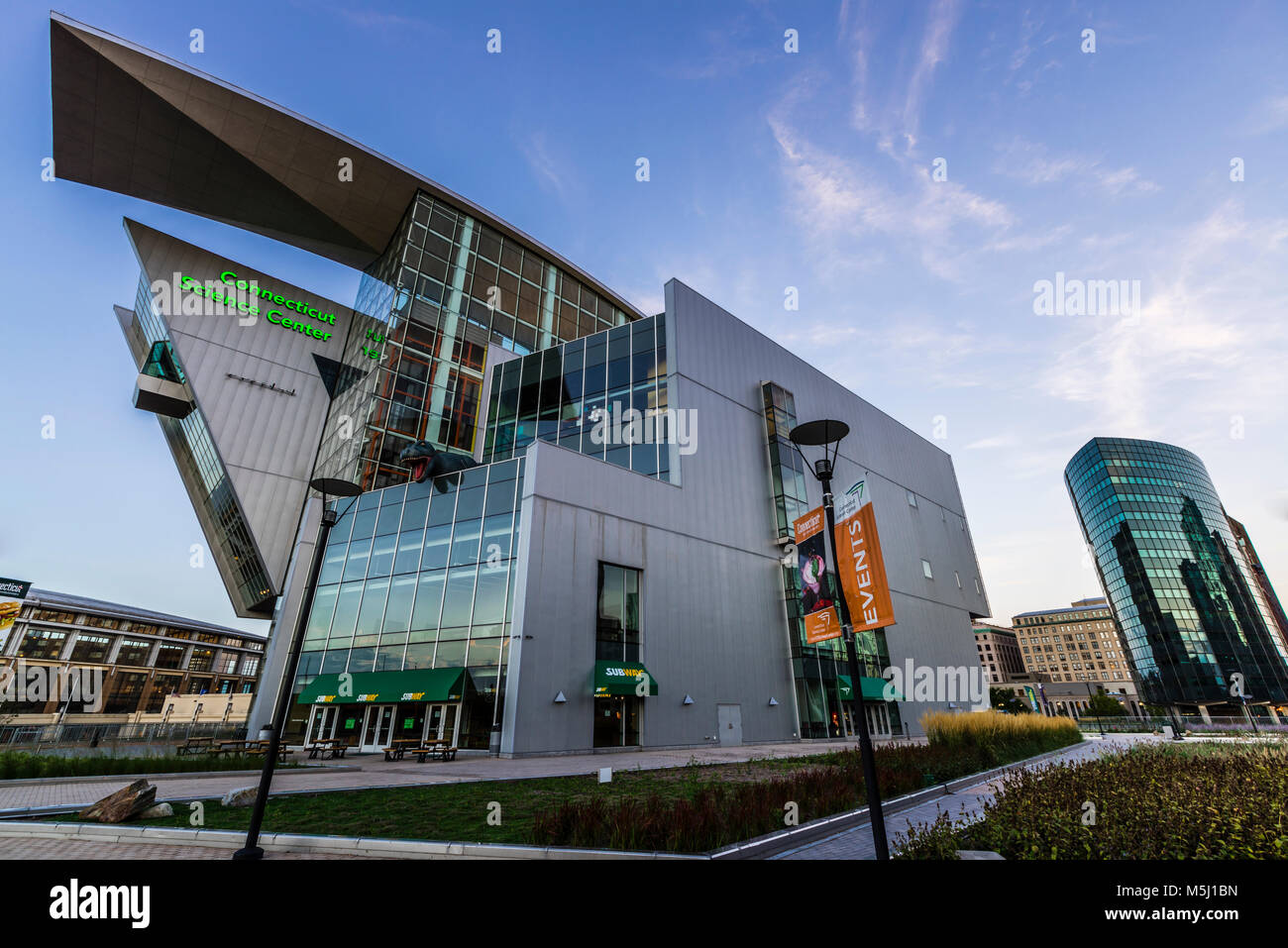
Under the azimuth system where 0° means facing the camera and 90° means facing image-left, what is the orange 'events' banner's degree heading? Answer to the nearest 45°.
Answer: approximately 0°

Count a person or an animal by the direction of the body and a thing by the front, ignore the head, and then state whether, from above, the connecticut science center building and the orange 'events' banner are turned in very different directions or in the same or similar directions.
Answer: same or similar directions

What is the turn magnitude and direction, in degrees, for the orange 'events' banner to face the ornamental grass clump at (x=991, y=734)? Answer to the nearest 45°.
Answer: approximately 180°

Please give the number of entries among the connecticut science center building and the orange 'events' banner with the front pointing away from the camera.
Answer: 0

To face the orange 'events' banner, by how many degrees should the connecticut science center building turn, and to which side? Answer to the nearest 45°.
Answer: approximately 45° to its left

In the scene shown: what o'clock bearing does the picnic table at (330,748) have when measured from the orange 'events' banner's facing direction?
The picnic table is roughly at 4 o'clock from the orange 'events' banner.

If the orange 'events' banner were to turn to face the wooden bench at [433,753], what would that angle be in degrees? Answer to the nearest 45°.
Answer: approximately 135° to its right

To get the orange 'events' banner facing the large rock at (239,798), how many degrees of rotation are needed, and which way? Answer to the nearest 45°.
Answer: approximately 90° to its right

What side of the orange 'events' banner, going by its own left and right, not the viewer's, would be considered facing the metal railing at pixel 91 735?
right

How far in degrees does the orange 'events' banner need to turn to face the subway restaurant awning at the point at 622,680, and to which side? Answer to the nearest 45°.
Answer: approximately 135° to its right

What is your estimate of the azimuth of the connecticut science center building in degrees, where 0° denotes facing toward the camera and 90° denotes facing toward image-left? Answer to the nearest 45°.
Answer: approximately 45°

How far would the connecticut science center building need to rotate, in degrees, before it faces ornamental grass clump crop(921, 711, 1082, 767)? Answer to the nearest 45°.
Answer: approximately 90° to its left

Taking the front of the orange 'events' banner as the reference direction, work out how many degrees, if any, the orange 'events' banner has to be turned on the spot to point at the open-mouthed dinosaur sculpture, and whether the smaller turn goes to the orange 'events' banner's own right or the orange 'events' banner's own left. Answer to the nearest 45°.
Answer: approximately 135° to the orange 'events' banner's own right
